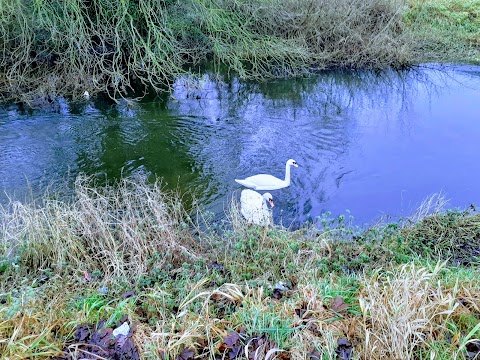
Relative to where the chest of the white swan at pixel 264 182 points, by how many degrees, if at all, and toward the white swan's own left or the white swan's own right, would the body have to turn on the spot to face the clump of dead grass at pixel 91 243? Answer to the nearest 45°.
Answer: approximately 135° to the white swan's own right

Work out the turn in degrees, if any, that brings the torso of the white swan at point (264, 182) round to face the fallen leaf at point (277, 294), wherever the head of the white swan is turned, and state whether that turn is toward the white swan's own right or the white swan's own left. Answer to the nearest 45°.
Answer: approximately 90° to the white swan's own right

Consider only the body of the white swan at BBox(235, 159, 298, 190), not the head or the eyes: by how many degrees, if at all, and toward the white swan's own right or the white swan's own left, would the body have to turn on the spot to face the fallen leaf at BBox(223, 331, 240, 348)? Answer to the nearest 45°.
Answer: approximately 90° to the white swan's own right

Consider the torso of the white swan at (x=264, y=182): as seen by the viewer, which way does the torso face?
to the viewer's right

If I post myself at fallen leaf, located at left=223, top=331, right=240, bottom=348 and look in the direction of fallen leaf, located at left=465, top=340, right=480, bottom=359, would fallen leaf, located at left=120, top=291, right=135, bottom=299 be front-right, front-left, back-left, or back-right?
back-left

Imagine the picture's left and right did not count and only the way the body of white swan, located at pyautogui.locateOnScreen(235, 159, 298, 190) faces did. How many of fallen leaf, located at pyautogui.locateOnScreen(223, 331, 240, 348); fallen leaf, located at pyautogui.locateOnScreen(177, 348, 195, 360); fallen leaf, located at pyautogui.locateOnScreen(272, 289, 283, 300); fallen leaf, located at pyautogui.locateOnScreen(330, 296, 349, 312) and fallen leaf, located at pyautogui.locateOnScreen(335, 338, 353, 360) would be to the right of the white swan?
5

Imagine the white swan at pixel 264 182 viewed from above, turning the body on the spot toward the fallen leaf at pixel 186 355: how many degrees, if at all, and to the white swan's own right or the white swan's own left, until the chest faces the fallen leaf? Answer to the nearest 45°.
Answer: approximately 90° to the white swan's own right

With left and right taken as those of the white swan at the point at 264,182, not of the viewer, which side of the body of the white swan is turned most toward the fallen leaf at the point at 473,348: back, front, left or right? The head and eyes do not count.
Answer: right

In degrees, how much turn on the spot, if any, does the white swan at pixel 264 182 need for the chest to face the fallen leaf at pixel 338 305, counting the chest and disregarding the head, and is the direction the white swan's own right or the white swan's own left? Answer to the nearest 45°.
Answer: approximately 90° to the white swan's own right

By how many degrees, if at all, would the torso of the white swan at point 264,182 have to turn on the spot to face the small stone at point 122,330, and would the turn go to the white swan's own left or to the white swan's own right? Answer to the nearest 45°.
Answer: approximately 90° to the white swan's own right

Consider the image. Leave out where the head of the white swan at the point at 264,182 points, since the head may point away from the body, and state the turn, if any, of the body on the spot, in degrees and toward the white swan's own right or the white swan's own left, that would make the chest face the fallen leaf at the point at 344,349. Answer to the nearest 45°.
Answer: approximately 90° to the white swan's own right

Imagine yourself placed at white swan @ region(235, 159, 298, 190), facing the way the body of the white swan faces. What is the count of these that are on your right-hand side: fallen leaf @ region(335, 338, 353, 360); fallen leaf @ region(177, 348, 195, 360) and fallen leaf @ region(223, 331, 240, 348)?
3
